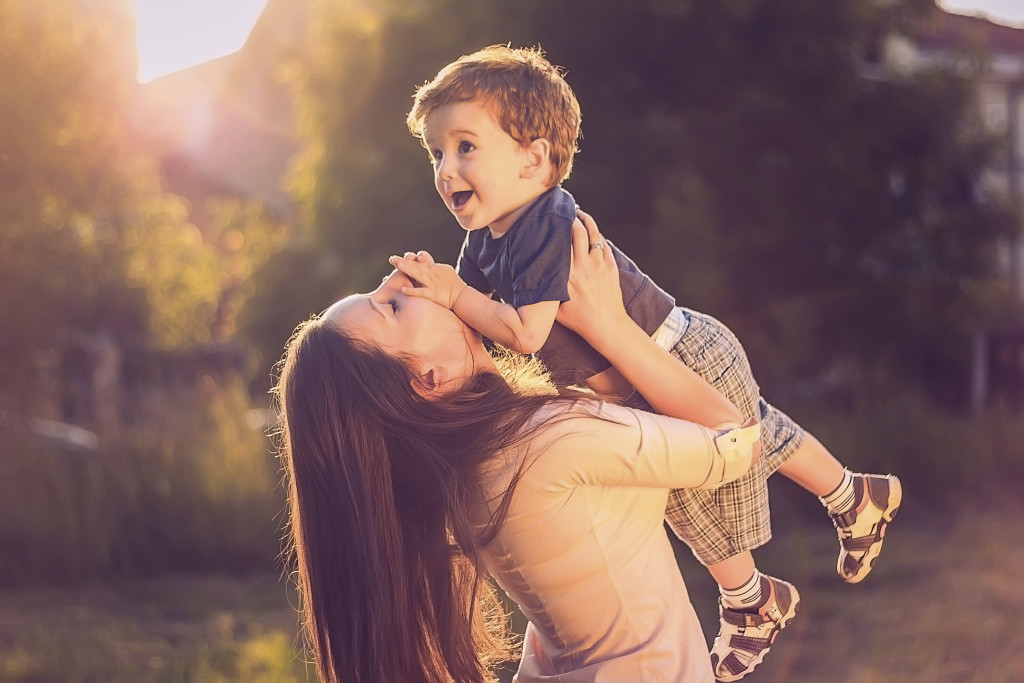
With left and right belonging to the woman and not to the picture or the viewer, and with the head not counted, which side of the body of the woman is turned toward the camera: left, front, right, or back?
right
